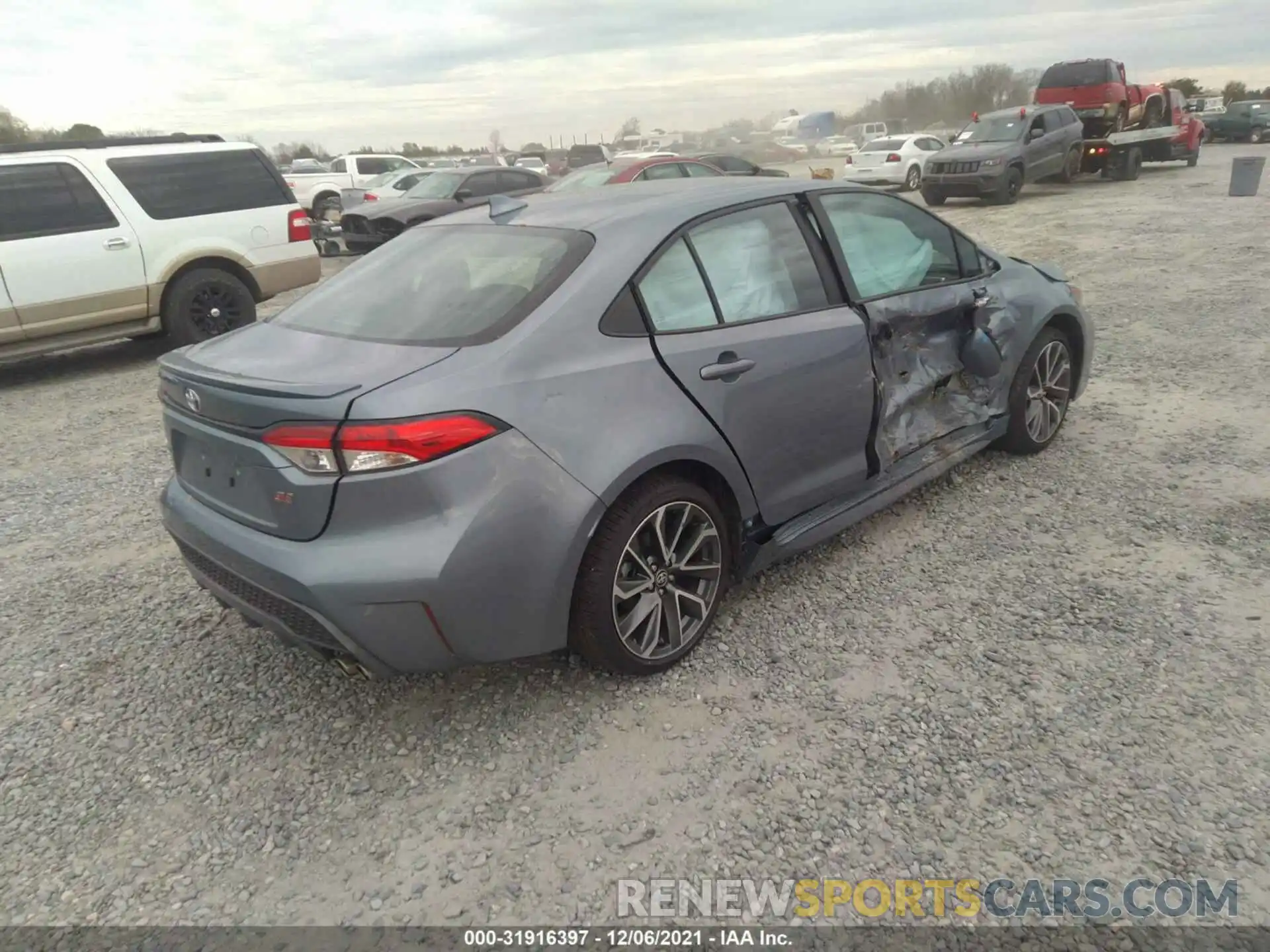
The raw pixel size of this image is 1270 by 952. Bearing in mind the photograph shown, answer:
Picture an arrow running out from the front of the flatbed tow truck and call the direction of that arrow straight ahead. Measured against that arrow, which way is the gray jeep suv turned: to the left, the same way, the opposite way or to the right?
the opposite way

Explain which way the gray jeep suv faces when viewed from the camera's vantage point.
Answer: facing the viewer and to the left of the viewer

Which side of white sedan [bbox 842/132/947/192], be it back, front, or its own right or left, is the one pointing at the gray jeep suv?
right

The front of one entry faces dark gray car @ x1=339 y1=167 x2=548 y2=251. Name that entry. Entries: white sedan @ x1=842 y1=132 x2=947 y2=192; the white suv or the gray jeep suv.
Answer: the gray jeep suv

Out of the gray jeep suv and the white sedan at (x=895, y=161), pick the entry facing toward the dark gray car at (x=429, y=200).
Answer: the gray jeep suv

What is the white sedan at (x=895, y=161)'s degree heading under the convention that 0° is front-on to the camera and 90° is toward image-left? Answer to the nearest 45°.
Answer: approximately 225°

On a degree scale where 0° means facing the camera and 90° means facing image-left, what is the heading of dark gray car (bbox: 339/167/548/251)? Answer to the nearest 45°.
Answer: approximately 45°

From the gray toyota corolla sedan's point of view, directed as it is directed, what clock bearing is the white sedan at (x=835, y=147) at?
The white sedan is roughly at 11 o'clock from the gray toyota corolla sedan.

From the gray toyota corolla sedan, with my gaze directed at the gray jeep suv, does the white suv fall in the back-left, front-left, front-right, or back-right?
front-left

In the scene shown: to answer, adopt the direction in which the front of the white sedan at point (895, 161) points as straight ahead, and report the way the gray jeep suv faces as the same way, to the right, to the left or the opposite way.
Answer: the opposite way

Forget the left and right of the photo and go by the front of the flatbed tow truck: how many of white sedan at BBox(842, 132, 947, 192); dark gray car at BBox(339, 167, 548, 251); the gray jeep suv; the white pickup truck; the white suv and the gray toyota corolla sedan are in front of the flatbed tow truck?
0

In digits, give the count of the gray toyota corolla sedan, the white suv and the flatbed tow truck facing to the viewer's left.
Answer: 1

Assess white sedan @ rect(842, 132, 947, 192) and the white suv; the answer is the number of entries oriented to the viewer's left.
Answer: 1

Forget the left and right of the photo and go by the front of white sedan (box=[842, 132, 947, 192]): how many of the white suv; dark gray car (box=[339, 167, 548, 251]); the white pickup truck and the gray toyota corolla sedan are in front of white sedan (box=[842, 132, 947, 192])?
0

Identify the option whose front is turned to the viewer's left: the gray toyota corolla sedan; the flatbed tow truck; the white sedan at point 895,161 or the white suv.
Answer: the white suv

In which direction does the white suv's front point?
to the viewer's left

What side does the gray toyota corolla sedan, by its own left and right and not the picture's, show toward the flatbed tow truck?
front

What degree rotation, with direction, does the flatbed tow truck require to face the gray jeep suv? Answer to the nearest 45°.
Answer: approximately 180°

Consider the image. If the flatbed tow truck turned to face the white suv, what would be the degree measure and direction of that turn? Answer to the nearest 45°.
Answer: approximately 135° to its right

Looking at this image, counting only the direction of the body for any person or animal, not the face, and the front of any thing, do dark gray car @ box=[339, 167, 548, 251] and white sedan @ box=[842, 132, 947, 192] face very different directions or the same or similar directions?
very different directions
